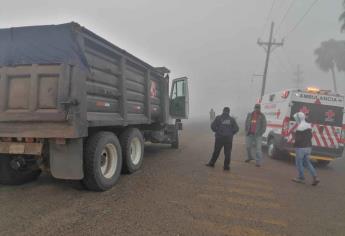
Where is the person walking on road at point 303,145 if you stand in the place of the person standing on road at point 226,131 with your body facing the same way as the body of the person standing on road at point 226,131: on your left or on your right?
on your right

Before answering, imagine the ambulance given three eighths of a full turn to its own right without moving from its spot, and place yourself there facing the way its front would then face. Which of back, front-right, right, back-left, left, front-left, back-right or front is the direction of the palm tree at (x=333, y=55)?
left

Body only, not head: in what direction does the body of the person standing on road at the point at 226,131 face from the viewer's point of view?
away from the camera
